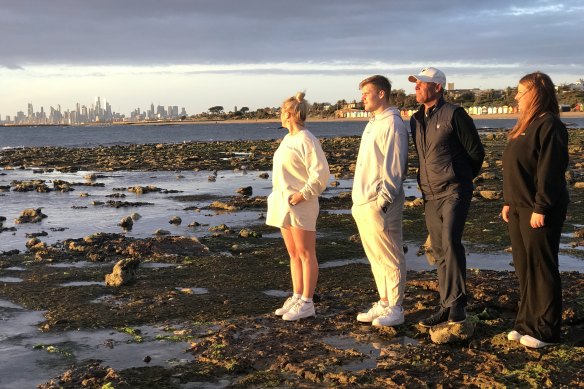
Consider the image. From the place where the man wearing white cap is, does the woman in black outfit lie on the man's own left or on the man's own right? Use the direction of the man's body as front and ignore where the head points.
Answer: on the man's own left

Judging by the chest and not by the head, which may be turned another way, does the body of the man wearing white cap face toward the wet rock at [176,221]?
no

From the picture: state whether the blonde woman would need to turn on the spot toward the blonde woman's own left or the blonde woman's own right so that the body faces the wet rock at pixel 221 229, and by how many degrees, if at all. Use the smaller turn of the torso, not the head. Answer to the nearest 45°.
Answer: approximately 90° to the blonde woman's own right

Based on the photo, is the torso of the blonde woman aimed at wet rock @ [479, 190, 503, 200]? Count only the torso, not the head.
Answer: no

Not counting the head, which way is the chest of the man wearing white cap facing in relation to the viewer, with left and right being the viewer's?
facing the viewer and to the left of the viewer

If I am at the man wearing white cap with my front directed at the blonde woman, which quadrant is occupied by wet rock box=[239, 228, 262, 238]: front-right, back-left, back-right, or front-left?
front-right

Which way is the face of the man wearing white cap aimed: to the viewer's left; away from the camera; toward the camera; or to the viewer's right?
to the viewer's left

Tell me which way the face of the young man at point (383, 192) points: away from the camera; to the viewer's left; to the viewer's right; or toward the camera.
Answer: to the viewer's left

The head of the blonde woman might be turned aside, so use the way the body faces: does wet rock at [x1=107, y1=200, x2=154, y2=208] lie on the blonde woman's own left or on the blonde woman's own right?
on the blonde woman's own right

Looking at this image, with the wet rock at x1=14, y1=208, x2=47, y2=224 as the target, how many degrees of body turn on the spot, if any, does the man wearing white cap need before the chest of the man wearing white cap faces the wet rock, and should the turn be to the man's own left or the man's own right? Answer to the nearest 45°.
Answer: approximately 90° to the man's own right

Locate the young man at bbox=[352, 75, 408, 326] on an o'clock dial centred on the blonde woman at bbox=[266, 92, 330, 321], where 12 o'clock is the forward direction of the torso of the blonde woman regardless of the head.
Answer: The young man is roughly at 7 o'clock from the blonde woman.

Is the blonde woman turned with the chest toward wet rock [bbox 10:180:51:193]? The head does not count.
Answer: no

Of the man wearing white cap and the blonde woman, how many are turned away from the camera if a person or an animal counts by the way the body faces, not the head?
0

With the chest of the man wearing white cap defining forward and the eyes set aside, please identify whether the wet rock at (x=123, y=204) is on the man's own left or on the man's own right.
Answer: on the man's own right

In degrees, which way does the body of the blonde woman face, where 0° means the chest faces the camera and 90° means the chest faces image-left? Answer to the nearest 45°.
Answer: approximately 90°

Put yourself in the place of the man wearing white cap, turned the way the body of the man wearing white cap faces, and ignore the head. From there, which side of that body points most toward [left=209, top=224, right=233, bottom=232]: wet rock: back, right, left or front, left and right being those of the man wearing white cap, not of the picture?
right

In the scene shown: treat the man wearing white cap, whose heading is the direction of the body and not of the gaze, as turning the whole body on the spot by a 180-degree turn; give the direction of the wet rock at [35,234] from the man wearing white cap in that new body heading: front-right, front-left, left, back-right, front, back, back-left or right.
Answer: left

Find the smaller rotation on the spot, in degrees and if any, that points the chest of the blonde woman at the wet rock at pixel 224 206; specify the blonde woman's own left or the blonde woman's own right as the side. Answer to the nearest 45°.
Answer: approximately 90° to the blonde woman's own right
